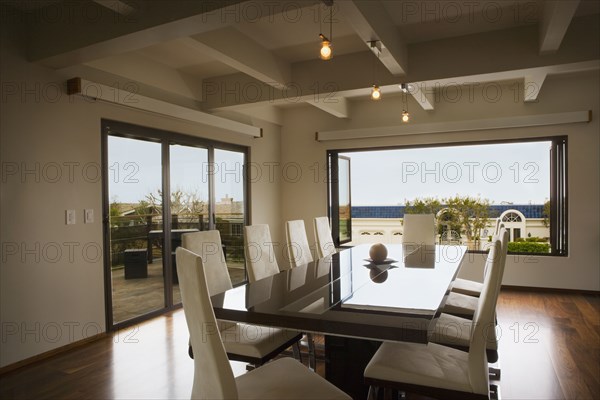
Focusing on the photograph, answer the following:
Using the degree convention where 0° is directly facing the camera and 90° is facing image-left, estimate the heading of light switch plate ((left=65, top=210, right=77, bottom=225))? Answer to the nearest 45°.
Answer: approximately 315°

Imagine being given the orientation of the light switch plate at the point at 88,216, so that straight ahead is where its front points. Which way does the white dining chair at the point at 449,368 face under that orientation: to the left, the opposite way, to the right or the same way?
the opposite way

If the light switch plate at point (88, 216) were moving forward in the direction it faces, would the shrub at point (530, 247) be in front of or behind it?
in front

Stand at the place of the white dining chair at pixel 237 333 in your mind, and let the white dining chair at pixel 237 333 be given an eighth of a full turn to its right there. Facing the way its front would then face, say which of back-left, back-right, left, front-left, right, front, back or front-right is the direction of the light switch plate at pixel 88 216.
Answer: back-right

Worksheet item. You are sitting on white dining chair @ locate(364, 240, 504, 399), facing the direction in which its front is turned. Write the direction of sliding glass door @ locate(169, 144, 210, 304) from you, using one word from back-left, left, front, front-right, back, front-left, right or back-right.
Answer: front-right

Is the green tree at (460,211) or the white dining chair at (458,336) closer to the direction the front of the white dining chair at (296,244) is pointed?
the white dining chair

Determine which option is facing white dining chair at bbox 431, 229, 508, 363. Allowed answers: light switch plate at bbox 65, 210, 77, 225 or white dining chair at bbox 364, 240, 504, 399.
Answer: the light switch plate

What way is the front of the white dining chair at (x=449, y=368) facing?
to the viewer's left

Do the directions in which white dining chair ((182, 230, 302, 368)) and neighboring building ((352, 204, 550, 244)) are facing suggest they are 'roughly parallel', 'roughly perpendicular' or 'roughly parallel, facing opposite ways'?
roughly perpendicular

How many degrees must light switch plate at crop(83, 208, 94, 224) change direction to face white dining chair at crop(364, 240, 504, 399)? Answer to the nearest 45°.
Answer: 0° — it already faces it

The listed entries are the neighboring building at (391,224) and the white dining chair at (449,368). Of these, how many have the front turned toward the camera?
1
